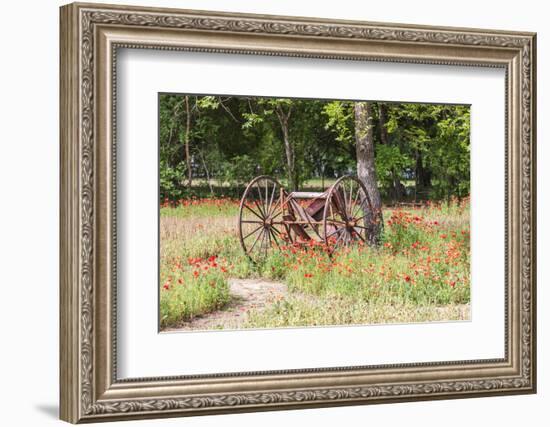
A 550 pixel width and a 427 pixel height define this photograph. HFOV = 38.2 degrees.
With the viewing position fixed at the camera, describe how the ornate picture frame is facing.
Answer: facing the viewer and to the right of the viewer
